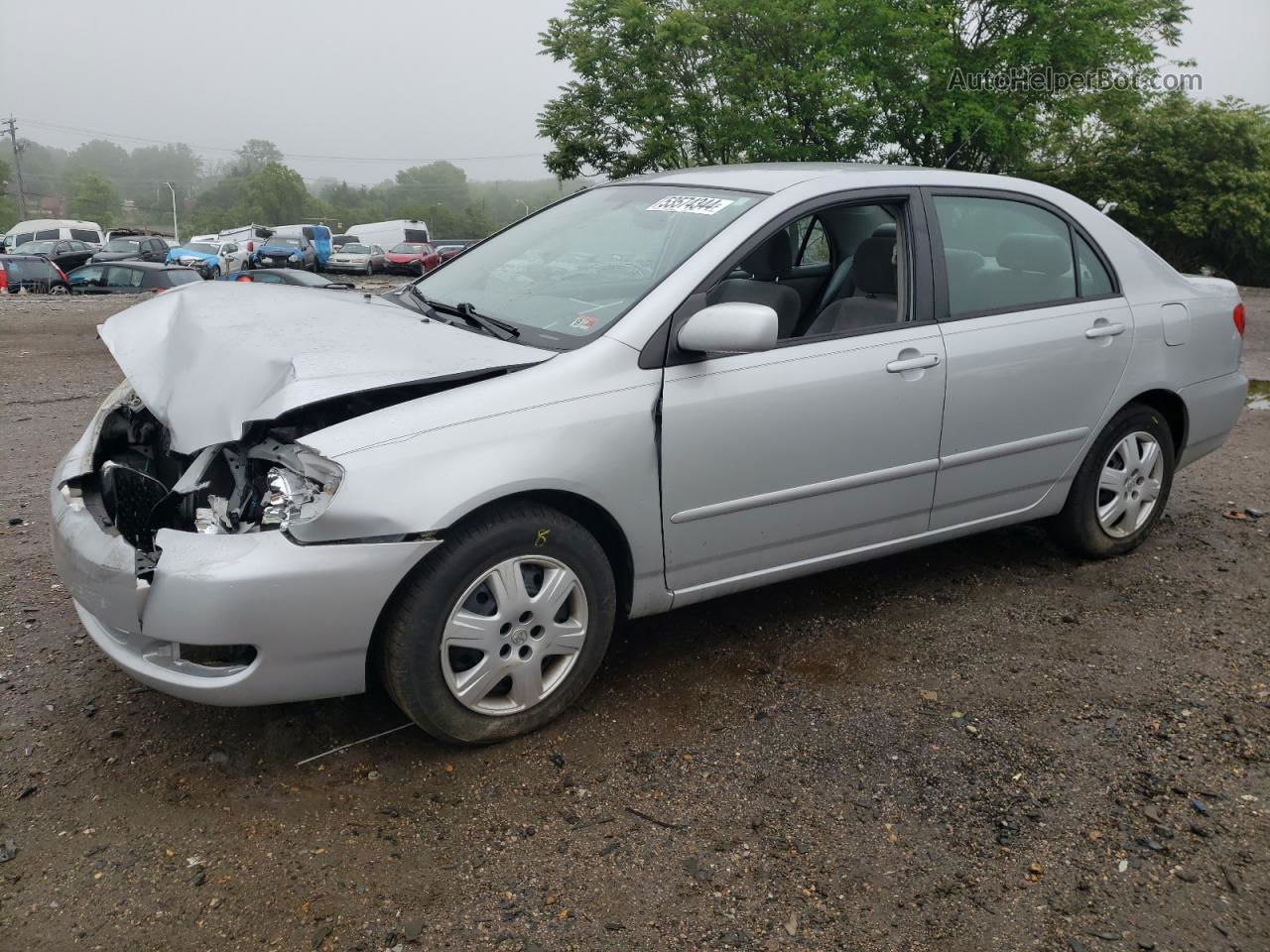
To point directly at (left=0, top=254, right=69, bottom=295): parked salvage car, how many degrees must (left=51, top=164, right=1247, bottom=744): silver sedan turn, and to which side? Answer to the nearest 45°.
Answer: approximately 90° to its right

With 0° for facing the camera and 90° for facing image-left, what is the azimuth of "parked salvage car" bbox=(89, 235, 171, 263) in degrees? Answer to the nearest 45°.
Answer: approximately 45°

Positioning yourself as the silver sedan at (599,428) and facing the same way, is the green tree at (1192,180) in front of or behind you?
behind

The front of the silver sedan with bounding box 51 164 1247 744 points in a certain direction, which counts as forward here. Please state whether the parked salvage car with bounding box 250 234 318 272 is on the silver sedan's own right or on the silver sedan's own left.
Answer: on the silver sedan's own right

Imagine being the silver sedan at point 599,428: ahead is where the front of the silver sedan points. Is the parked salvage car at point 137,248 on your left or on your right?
on your right

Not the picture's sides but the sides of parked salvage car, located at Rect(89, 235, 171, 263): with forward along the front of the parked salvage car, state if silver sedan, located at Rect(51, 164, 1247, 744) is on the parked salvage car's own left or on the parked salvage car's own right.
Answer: on the parked salvage car's own left

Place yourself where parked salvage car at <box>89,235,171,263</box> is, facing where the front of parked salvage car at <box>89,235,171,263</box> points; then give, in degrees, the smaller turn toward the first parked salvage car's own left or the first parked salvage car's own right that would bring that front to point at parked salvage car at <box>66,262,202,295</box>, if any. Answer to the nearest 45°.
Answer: approximately 45° to the first parked salvage car's own left

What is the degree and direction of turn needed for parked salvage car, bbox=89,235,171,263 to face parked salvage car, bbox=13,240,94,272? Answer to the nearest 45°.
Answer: approximately 45° to its right

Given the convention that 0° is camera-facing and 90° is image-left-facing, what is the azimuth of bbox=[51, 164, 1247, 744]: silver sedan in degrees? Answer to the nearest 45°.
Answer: approximately 45°
